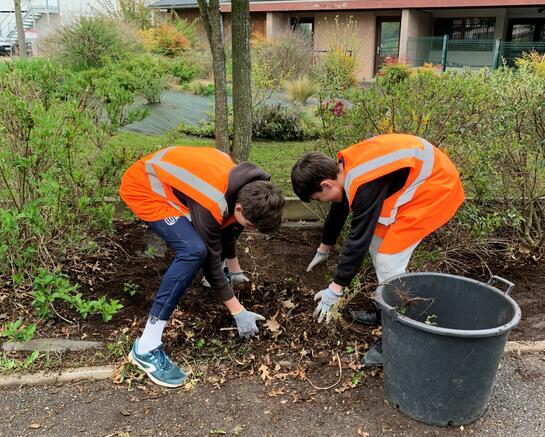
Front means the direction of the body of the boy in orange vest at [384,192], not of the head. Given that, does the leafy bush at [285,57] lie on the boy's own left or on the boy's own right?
on the boy's own right

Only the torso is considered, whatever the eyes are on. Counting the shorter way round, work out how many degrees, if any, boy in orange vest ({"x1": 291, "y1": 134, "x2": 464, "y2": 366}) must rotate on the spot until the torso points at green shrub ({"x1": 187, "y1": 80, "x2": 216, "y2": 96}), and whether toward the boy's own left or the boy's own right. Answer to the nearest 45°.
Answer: approximately 45° to the boy's own right

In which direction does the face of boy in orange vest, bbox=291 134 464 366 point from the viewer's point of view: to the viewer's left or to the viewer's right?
to the viewer's left

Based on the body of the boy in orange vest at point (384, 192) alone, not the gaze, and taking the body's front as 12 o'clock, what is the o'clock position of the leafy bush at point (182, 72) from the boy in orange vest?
The leafy bush is roughly at 2 o'clock from the boy in orange vest.

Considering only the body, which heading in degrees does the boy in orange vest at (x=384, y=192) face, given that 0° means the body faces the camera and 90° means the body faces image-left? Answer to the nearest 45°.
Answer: approximately 90°

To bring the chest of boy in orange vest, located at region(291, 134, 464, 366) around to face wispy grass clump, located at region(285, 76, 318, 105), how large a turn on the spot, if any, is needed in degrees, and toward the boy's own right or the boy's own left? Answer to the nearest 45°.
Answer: approximately 90° to the boy's own right

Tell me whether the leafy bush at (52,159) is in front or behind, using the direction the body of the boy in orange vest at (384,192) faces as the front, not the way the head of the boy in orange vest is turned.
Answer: in front

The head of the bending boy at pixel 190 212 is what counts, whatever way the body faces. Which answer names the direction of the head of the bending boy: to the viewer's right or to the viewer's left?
to the viewer's right

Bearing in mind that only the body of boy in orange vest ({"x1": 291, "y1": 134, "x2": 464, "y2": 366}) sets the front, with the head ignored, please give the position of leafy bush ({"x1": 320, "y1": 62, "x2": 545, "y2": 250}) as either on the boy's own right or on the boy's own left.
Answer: on the boy's own right

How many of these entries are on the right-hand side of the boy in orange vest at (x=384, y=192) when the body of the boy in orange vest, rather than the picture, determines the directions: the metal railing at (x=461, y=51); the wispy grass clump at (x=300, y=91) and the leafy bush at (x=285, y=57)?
3
